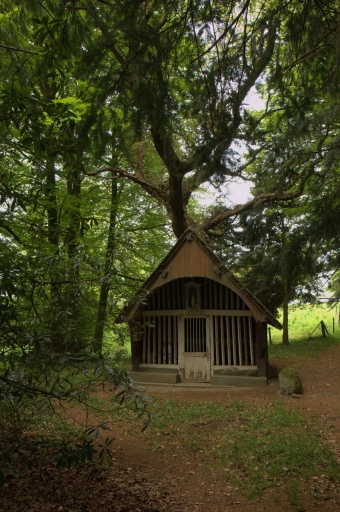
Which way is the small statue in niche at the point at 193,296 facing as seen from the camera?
toward the camera

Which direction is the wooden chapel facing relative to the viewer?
toward the camera
